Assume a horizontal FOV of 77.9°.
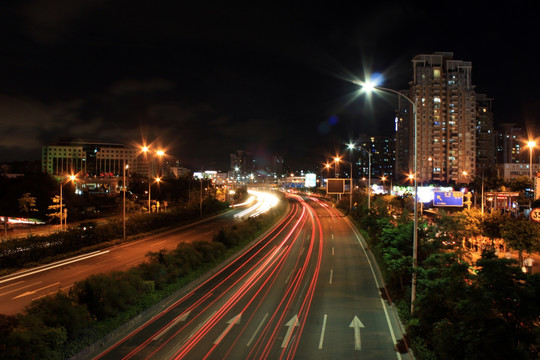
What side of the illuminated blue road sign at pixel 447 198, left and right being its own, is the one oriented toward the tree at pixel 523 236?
front

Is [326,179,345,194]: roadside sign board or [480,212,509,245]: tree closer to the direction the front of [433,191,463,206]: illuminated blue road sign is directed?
the tree

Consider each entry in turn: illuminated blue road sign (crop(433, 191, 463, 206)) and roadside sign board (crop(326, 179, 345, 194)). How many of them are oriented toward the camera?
2

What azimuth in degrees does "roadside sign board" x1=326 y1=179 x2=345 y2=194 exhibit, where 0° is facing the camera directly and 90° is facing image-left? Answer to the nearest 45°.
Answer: approximately 0°

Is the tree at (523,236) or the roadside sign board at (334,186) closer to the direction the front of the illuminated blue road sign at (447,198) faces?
the tree

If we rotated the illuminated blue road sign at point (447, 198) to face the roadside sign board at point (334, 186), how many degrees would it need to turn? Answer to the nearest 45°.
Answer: approximately 135° to its right

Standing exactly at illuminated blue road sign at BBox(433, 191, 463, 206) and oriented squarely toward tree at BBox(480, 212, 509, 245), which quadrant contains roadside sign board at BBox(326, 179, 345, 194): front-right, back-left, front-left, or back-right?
back-right

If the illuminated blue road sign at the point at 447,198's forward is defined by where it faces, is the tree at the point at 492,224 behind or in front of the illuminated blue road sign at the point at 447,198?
in front

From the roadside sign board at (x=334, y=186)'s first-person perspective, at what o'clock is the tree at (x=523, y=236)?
The tree is roughly at 11 o'clock from the roadside sign board.
